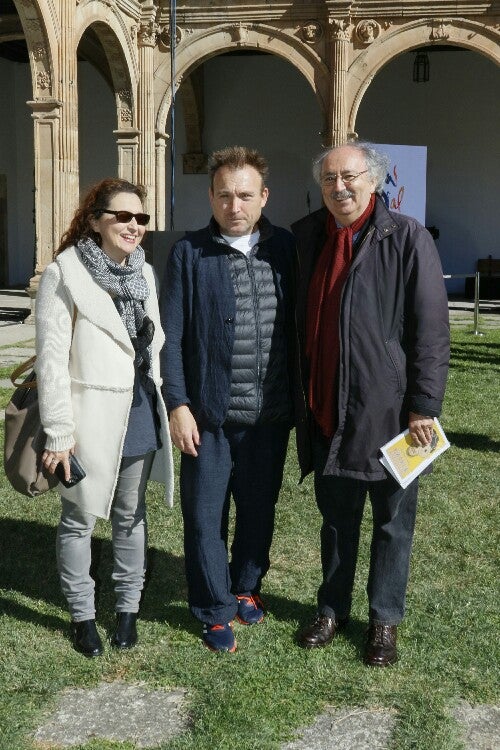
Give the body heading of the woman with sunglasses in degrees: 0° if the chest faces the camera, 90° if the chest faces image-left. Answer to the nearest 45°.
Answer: approximately 315°

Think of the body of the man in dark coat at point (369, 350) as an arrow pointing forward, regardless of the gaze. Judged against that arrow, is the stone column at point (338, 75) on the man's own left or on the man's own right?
on the man's own right

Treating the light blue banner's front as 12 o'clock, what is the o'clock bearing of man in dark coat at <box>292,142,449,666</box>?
The man in dark coat is roughly at 12 o'clock from the light blue banner.

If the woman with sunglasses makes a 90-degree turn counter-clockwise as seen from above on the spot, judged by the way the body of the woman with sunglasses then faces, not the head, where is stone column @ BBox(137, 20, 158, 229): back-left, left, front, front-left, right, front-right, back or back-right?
front-left

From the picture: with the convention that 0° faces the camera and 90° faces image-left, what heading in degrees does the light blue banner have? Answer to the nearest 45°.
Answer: approximately 0°

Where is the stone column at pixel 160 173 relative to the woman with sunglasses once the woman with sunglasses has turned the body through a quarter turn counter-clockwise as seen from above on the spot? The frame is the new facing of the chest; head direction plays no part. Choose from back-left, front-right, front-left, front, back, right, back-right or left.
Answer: front-left
